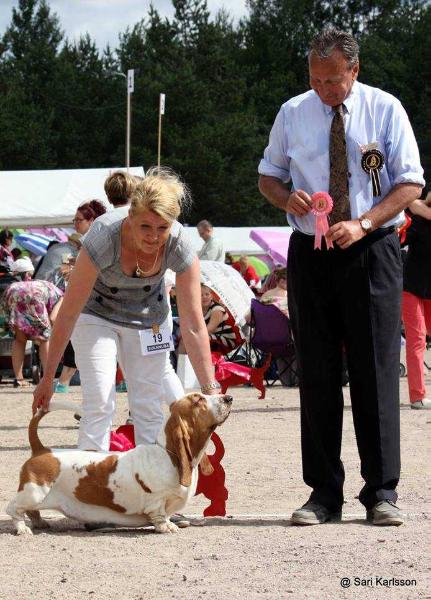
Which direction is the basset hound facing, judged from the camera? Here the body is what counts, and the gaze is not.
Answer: to the viewer's right

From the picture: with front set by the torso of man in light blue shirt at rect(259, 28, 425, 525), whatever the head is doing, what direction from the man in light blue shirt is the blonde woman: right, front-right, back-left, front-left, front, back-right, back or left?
right

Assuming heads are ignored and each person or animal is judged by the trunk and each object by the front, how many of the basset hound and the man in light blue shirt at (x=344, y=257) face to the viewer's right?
1

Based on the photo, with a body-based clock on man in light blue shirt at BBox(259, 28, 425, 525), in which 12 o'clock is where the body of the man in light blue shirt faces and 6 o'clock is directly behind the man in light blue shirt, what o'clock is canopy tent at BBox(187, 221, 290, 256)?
The canopy tent is roughly at 6 o'clock from the man in light blue shirt.

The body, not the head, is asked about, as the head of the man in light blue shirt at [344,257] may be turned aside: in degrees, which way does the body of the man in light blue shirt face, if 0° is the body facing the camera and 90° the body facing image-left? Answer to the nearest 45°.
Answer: approximately 0°

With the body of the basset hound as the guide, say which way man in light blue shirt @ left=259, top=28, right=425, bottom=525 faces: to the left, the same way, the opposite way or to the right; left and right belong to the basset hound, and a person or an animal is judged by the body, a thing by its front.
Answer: to the right

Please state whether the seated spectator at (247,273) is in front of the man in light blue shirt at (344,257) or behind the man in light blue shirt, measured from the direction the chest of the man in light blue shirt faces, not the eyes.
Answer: behind

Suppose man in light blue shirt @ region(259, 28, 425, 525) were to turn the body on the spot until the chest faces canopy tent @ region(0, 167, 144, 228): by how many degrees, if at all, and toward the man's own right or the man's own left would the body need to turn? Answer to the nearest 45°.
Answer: approximately 180°

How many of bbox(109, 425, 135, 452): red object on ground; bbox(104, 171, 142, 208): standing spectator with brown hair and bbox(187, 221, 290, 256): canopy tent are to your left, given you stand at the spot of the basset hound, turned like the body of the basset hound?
3

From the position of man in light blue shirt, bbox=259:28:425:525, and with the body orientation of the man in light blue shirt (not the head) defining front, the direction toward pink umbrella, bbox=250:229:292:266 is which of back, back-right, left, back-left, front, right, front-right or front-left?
back
